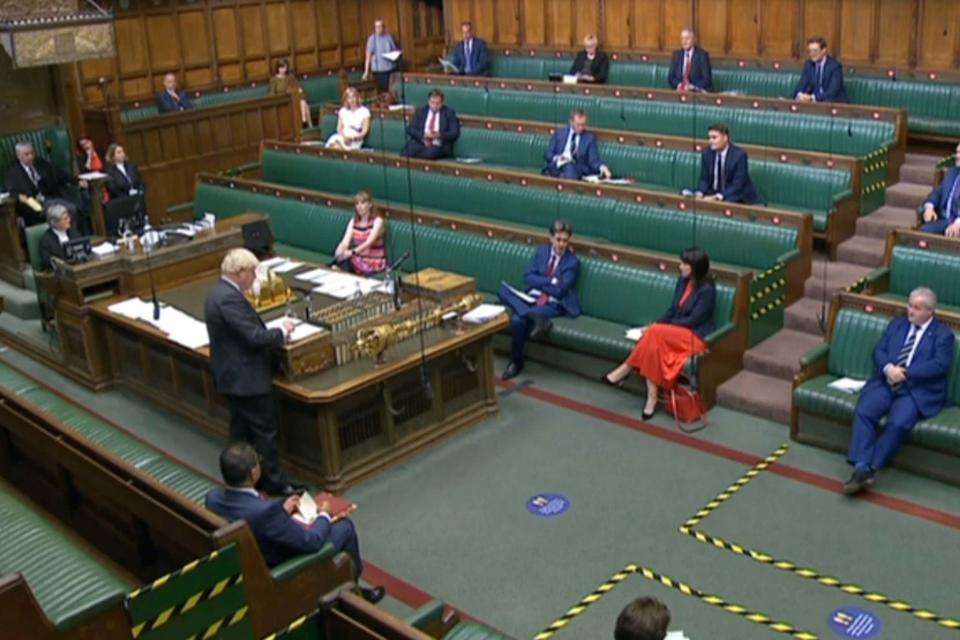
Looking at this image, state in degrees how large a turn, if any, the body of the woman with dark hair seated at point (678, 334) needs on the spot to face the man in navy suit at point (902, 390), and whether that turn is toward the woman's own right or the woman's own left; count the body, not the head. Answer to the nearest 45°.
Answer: approximately 90° to the woman's own left

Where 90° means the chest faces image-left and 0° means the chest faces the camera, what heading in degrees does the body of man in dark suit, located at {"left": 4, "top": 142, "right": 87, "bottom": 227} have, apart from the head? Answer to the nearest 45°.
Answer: approximately 315°

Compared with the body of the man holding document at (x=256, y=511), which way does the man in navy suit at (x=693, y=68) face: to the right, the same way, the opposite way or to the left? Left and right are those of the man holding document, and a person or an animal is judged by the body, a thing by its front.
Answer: the opposite way

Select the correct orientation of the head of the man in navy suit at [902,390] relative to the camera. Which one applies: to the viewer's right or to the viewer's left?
to the viewer's left

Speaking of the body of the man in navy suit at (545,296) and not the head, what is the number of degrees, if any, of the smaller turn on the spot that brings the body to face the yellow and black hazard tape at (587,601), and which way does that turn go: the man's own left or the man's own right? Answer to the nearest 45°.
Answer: approximately 45° to the man's own left

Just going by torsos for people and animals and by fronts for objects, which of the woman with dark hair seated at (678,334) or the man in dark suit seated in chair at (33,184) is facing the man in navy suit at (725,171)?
the man in dark suit seated in chair

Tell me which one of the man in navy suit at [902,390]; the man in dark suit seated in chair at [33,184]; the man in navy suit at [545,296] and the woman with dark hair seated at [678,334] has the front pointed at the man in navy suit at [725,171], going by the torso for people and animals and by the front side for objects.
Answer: the man in dark suit seated in chair

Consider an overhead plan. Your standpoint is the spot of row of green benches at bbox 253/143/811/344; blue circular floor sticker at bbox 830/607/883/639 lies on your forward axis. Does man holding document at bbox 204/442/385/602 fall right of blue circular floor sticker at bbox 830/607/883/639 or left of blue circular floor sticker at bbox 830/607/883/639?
right

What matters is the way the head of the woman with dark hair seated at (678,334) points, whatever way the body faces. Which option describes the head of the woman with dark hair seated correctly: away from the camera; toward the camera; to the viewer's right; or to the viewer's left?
to the viewer's left

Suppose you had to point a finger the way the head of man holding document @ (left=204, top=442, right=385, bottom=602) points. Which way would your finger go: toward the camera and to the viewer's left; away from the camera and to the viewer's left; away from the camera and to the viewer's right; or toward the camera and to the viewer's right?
away from the camera and to the viewer's right

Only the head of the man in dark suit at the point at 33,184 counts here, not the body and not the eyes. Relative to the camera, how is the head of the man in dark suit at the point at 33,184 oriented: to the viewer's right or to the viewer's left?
to the viewer's right

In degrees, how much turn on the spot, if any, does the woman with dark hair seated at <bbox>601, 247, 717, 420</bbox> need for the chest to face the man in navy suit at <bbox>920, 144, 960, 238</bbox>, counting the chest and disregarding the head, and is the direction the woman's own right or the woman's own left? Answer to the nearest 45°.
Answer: approximately 180°
